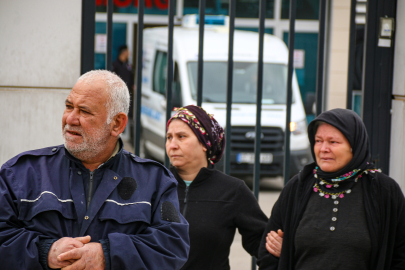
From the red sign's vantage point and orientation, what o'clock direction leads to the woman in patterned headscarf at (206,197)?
The woman in patterned headscarf is roughly at 12 o'clock from the red sign.

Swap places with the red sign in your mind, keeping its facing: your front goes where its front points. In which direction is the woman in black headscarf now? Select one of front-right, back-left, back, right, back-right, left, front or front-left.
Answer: front

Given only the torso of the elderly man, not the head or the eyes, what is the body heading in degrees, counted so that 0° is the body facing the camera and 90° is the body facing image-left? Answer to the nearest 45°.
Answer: approximately 0°

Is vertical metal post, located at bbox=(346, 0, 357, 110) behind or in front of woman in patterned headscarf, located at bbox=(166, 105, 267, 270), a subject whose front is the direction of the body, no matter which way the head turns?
behind

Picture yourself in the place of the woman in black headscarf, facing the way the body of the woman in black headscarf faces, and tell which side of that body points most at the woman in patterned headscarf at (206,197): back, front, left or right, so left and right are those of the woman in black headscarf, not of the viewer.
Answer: right

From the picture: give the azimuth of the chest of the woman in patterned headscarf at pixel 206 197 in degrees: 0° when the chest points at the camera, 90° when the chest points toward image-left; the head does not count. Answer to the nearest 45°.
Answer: approximately 45°

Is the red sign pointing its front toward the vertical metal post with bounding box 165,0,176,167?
yes

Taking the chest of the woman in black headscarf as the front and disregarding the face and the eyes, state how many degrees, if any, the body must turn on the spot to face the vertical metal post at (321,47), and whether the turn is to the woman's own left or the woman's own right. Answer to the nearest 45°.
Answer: approximately 180°

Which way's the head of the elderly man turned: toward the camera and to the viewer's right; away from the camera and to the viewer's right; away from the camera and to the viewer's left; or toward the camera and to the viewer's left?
toward the camera and to the viewer's left

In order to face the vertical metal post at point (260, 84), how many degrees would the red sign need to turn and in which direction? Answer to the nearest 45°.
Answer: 0° — it already faces it

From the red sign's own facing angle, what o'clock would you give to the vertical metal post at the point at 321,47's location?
The vertical metal post is roughly at 12 o'clock from the red sign.

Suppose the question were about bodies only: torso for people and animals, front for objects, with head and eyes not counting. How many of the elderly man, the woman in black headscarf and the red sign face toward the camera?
3

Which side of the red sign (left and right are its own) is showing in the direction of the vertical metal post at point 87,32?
front

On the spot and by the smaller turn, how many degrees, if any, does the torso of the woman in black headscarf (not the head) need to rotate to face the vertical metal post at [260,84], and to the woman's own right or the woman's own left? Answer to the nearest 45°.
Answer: approximately 135° to the woman's own right

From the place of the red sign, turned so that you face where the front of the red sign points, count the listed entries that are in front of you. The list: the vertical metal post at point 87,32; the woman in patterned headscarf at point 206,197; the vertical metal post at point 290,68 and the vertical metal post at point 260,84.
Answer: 4
